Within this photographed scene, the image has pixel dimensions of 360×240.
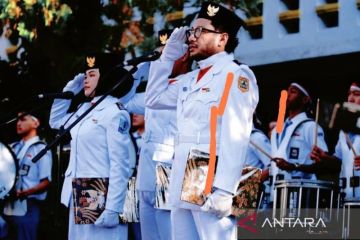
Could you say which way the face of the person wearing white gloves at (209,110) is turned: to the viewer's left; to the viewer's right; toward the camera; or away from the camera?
to the viewer's left

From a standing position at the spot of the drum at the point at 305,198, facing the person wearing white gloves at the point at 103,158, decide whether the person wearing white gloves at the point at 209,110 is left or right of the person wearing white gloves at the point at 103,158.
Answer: left

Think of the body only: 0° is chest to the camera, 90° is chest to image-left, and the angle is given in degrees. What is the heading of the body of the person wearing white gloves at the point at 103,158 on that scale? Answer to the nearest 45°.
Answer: approximately 45°

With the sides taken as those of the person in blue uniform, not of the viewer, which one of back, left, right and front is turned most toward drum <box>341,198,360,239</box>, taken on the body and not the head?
left

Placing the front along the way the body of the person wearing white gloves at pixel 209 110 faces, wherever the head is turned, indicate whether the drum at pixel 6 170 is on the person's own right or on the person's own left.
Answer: on the person's own right

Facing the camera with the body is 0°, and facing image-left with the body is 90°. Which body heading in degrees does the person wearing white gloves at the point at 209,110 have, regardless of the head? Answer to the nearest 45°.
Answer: approximately 45°
